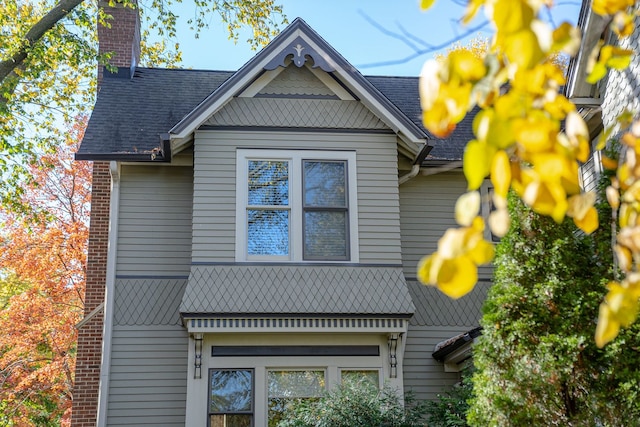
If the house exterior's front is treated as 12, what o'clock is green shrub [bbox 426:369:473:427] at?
The green shrub is roughly at 10 o'clock from the house exterior.

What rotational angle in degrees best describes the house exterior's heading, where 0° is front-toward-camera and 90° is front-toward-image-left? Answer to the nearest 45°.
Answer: approximately 0°

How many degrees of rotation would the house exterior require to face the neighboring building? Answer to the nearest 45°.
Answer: approximately 45° to its left
